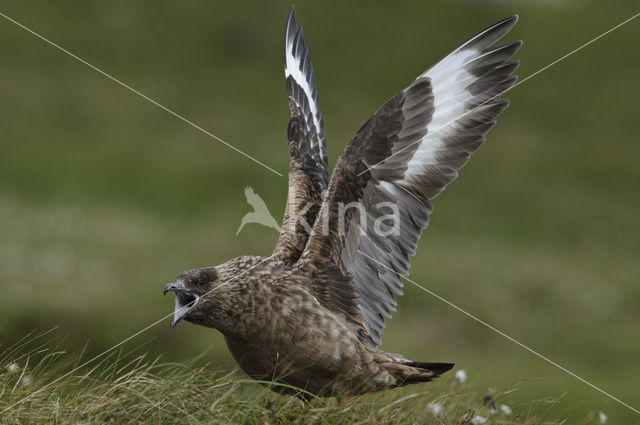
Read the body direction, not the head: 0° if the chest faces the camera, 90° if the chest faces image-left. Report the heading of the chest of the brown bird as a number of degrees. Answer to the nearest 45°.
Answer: approximately 90°

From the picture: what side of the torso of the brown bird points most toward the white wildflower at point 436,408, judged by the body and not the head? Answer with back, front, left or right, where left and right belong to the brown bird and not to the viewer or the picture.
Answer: back
